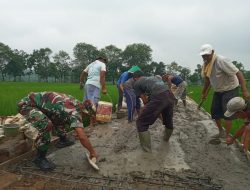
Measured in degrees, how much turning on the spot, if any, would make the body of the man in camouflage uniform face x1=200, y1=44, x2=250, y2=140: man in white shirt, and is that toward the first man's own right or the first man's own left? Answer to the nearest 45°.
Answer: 0° — they already face them

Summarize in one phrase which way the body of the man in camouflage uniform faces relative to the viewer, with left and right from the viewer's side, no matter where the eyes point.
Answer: facing to the right of the viewer

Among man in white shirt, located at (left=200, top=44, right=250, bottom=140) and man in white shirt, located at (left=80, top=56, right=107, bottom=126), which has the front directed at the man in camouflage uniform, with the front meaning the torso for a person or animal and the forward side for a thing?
man in white shirt, located at (left=200, top=44, right=250, bottom=140)

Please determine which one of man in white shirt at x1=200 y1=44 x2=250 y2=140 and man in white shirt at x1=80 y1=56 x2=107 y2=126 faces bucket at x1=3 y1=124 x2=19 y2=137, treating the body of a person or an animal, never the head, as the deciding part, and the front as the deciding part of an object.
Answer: man in white shirt at x1=200 y1=44 x2=250 y2=140

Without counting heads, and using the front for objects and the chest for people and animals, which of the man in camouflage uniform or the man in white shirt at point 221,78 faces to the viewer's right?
the man in camouflage uniform

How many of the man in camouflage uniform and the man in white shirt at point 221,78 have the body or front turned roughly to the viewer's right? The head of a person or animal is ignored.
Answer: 1

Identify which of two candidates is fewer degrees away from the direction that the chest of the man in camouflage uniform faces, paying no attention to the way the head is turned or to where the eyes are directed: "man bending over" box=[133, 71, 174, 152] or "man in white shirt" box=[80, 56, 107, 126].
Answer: the man bending over

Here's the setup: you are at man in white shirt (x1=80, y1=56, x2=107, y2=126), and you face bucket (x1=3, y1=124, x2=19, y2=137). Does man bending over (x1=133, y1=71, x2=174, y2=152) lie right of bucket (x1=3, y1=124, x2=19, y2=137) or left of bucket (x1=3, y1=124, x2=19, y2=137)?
left

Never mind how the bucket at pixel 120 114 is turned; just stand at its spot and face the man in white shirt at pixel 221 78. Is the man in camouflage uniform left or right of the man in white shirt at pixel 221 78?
right

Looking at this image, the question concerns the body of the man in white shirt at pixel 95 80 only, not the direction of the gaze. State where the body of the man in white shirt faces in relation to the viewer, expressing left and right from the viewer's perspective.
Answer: facing away from the viewer and to the right of the viewer
